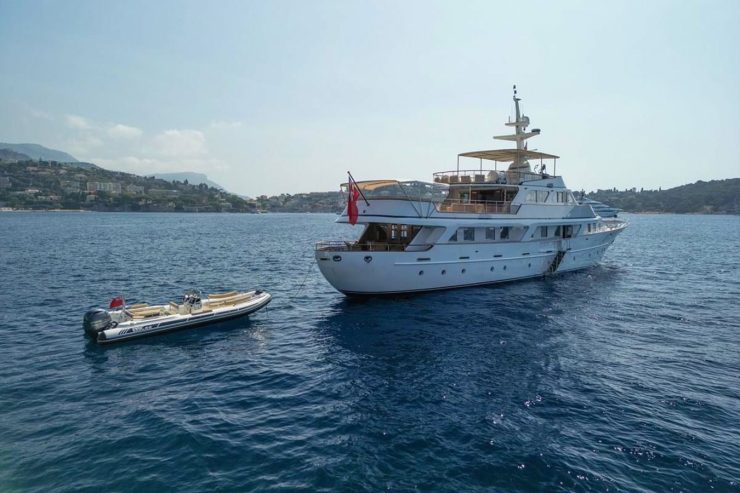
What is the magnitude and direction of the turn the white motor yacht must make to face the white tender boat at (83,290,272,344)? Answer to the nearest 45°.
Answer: approximately 180°

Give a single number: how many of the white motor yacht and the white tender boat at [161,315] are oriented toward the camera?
0

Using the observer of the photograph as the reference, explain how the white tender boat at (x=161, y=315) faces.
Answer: facing away from the viewer and to the right of the viewer

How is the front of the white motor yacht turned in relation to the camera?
facing away from the viewer and to the right of the viewer

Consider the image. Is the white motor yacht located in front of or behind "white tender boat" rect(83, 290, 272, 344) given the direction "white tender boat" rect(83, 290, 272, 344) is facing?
in front
